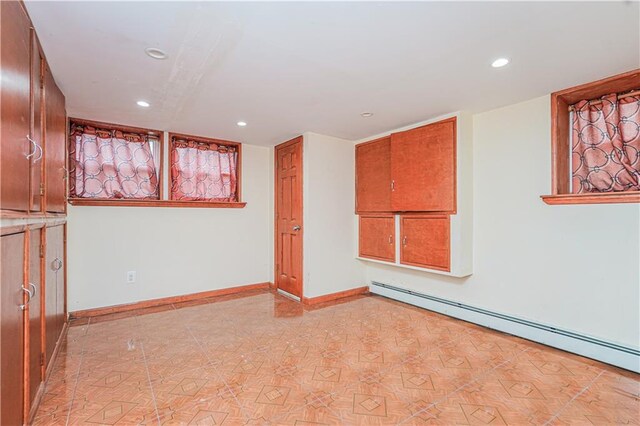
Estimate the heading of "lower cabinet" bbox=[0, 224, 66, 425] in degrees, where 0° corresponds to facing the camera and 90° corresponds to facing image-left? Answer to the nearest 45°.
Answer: approximately 270°

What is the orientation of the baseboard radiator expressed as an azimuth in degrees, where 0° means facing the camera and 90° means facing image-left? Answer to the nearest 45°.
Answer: approximately 45°

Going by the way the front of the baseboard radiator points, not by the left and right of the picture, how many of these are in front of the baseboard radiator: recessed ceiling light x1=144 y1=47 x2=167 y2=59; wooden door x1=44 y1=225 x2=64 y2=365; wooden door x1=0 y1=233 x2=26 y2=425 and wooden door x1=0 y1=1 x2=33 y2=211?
4

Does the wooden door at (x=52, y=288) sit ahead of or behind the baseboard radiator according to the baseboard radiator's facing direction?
ahead

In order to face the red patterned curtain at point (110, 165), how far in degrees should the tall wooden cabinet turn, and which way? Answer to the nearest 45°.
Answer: approximately 90° to its left

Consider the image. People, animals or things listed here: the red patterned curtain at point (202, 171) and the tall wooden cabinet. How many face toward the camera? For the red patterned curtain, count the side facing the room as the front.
1

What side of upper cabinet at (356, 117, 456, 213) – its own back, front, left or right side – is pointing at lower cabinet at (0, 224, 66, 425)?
front

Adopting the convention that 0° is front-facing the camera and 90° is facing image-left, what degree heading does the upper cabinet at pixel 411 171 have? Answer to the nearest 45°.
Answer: approximately 45°

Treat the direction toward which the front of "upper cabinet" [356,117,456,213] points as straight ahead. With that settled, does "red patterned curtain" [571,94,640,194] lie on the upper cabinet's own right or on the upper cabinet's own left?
on the upper cabinet's own left

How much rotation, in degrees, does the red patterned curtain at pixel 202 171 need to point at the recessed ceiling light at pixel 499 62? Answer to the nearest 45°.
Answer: approximately 45° to its left

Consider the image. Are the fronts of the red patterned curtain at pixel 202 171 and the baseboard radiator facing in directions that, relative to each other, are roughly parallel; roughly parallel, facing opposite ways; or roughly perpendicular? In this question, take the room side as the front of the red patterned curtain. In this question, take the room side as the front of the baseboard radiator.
roughly perpendicular

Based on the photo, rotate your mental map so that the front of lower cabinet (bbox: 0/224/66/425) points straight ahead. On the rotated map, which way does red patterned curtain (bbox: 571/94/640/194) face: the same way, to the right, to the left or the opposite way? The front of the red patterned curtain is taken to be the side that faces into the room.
the opposite way

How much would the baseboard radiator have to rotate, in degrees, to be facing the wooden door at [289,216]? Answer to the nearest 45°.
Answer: approximately 45° to its right

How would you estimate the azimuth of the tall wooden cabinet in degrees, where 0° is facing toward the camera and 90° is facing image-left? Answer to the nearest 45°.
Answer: approximately 270°

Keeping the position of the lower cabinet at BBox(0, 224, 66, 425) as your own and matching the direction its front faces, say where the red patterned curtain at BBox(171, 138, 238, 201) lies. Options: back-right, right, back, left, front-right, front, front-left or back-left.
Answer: front-left
